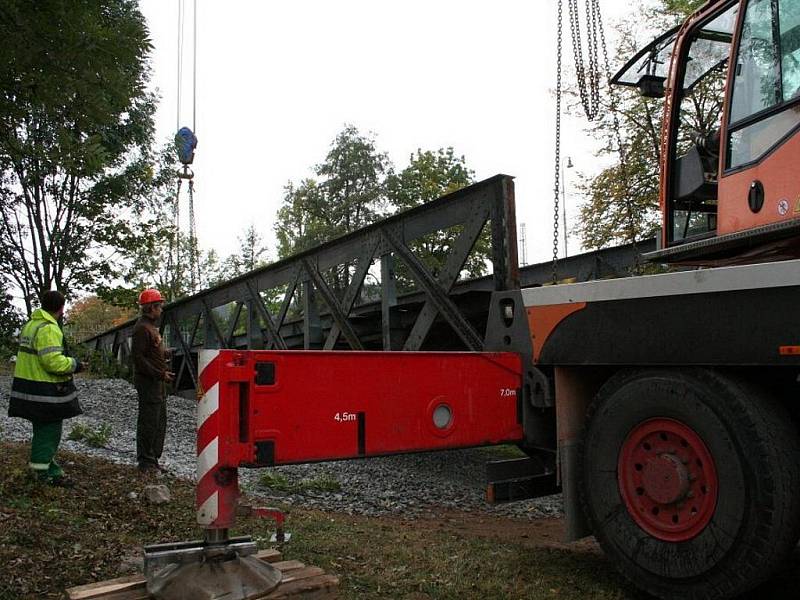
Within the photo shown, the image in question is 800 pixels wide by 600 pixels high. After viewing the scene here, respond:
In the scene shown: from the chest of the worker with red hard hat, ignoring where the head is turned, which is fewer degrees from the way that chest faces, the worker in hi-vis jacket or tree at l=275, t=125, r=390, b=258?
the tree

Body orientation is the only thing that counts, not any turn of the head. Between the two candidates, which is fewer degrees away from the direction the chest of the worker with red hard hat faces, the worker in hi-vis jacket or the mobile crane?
the mobile crane

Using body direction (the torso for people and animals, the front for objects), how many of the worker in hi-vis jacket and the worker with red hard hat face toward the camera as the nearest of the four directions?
0

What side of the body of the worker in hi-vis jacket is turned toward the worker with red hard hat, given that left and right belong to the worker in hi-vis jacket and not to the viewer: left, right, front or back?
front

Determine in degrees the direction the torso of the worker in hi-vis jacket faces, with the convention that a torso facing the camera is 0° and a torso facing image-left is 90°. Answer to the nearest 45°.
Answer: approximately 225°

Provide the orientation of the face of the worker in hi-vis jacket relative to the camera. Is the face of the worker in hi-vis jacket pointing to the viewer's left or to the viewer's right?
to the viewer's right

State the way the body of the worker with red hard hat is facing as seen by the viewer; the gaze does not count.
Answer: to the viewer's right

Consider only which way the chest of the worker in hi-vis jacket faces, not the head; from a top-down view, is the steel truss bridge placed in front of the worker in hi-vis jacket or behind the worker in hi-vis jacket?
in front

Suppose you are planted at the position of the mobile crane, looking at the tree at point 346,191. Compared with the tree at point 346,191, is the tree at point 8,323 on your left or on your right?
left

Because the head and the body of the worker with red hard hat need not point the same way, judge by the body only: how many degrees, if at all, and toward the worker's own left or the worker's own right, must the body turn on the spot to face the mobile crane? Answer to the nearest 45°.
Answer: approximately 45° to the worker's own right
